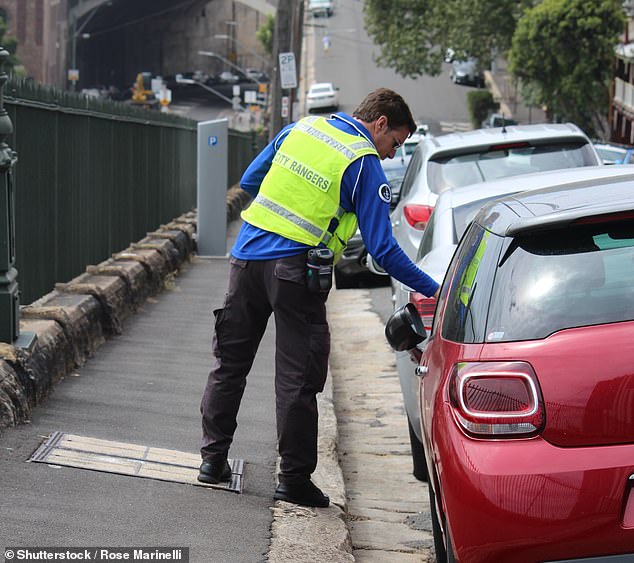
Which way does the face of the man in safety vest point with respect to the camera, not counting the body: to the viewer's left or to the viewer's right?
to the viewer's right

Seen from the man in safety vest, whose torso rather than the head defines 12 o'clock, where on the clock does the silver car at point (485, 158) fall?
The silver car is roughly at 11 o'clock from the man in safety vest.

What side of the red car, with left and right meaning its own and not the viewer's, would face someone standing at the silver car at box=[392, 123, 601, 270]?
front

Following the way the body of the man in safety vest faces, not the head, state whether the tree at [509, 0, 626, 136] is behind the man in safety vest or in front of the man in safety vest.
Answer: in front

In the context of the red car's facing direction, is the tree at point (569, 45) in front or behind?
in front

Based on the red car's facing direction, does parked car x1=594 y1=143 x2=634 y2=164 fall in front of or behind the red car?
in front

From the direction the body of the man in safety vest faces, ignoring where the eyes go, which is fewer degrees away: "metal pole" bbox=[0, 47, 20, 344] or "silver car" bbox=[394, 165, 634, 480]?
the silver car

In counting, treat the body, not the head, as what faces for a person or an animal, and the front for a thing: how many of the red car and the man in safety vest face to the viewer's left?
0

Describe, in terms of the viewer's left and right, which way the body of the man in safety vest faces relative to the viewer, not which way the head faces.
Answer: facing away from the viewer and to the right of the viewer

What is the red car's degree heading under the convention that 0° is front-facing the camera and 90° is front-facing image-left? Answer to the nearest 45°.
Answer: approximately 180°

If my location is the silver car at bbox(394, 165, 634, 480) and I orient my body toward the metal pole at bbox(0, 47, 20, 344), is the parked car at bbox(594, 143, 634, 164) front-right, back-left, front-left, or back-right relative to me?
back-right
